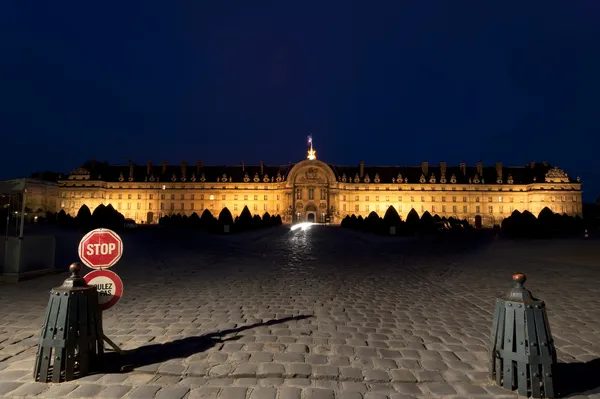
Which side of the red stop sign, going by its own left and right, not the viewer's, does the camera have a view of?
front

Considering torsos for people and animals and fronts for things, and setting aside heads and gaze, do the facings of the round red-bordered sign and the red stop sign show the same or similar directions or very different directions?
same or similar directions

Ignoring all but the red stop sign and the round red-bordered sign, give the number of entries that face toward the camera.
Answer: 2
